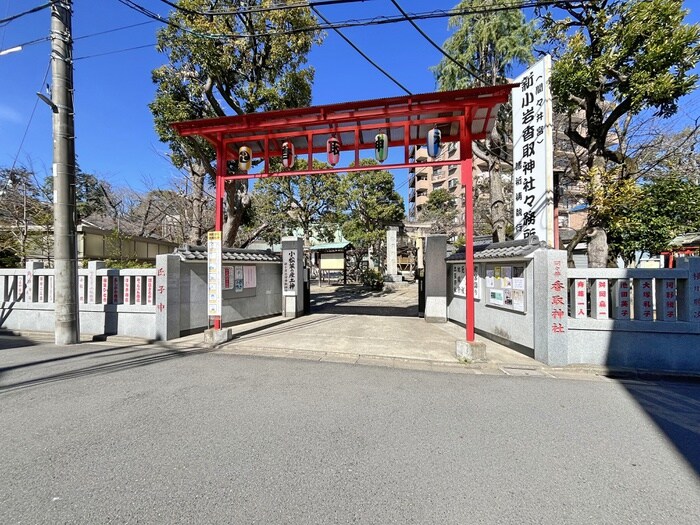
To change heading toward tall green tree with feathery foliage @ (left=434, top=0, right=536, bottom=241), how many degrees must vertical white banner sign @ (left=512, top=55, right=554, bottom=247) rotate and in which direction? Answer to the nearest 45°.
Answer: approximately 135° to its right

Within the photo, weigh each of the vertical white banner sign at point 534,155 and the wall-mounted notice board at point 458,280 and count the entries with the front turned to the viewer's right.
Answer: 0

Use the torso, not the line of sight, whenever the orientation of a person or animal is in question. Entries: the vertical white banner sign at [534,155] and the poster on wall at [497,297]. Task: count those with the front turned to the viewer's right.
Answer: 0

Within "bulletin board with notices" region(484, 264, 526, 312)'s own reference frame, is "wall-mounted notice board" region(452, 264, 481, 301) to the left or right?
on its right

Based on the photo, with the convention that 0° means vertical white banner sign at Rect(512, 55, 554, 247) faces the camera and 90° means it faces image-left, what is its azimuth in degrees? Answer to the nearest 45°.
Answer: approximately 45°

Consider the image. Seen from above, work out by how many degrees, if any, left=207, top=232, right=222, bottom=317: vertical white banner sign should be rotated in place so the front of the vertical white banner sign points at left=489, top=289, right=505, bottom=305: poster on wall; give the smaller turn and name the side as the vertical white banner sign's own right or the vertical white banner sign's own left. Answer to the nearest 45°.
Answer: approximately 90° to the vertical white banner sign's own left

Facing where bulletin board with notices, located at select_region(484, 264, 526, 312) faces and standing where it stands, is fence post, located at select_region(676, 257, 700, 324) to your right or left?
on your left

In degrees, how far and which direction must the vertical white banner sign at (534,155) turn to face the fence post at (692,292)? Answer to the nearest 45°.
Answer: approximately 90° to its left
